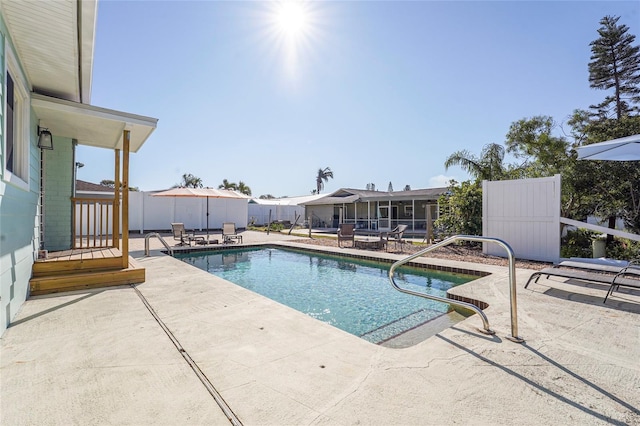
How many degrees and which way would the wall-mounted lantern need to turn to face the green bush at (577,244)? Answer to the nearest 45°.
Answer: approximately 45° to its right

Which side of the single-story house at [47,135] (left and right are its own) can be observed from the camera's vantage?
right

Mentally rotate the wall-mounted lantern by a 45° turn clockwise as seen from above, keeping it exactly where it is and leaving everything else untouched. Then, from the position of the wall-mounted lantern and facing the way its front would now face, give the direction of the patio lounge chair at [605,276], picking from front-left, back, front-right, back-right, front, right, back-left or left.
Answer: front

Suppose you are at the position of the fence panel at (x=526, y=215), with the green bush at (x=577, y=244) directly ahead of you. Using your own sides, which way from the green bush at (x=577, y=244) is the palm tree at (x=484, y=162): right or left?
left

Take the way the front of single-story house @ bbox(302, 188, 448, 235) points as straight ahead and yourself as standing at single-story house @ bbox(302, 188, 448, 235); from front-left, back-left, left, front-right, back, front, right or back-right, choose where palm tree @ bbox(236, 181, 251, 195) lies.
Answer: back-right

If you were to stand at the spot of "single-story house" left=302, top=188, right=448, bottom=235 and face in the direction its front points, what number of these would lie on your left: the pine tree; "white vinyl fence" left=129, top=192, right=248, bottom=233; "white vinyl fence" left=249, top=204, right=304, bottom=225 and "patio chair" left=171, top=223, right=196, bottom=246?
1

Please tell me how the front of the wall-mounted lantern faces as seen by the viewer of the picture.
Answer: facing to the right of the viewer

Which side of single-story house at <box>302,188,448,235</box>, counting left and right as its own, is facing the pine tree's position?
left

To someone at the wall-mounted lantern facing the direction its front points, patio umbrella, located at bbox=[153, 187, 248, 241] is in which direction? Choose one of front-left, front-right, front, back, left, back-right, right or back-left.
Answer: front-left

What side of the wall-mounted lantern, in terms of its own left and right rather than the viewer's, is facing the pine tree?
front

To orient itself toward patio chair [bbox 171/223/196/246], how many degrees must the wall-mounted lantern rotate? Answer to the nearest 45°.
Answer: approximately 45° to its left

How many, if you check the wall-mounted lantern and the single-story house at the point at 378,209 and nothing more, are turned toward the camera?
1

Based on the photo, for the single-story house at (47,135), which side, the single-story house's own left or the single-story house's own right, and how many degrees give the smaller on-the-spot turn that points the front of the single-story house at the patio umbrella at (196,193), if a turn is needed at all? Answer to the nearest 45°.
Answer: approximately 45° to the single-story house's own left

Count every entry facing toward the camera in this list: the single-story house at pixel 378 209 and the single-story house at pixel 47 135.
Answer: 1

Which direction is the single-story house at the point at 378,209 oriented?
toward the camera
